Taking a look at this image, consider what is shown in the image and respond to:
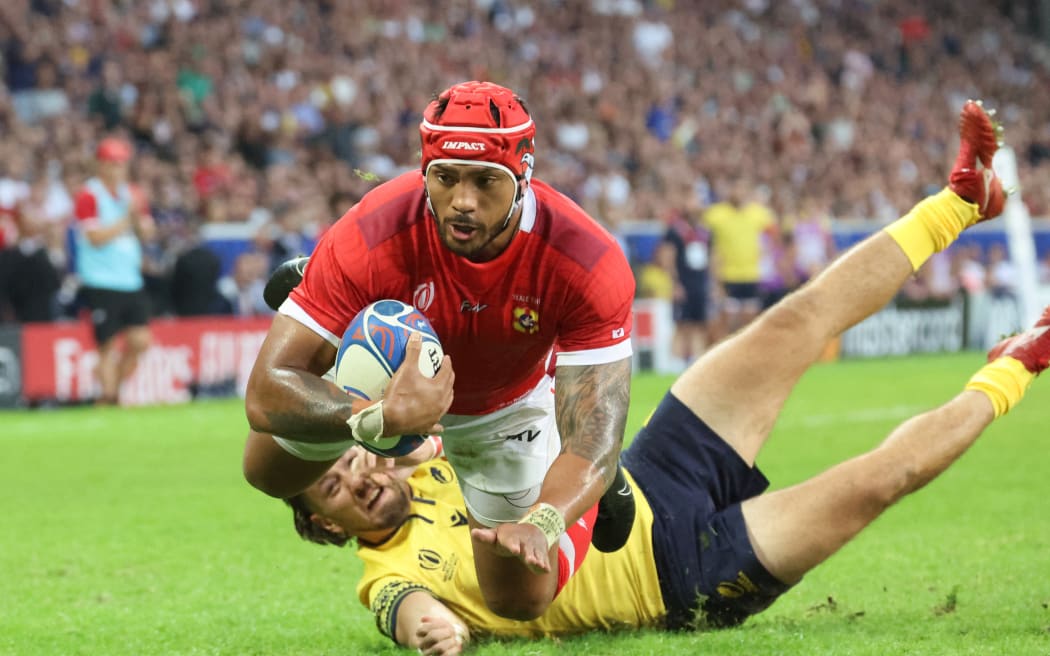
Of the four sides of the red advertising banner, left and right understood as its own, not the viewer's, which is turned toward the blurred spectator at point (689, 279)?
left

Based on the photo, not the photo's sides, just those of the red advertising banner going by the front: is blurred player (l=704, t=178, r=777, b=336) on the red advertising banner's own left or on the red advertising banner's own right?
on the red advertising banner's own left

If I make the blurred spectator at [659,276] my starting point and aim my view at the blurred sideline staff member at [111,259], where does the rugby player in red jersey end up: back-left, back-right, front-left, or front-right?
front-left

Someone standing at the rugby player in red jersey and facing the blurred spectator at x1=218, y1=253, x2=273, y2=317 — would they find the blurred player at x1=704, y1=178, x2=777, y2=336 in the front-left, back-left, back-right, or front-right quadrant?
front-right

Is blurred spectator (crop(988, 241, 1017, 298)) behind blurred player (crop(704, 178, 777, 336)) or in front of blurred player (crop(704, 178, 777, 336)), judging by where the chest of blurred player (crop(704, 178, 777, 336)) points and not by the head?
behind

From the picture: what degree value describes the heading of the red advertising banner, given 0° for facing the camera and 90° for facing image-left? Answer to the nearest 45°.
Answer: approximately 0°

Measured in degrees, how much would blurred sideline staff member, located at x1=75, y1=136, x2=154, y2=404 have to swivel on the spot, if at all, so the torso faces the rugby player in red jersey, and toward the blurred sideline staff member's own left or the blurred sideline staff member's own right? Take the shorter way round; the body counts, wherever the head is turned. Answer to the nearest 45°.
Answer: approximately 45° to the blurred sideline staff member's own right

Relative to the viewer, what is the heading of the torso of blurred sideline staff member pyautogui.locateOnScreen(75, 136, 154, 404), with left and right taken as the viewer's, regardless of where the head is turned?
facing the viewer and to the right of the viewer

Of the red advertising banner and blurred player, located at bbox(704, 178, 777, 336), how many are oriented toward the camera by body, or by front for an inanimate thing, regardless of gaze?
2

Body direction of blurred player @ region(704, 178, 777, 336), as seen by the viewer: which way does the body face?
toward the camera
